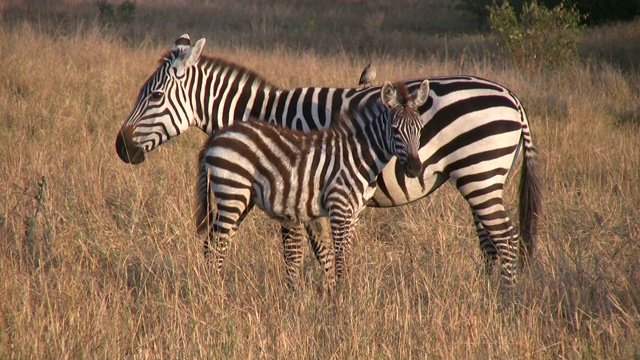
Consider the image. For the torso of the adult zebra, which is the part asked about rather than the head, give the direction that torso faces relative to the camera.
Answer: to the viewer's left

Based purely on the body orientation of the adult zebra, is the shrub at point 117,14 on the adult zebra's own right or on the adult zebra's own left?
on the adult zebra's own right

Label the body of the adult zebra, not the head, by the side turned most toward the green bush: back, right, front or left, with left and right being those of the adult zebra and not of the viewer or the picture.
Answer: right

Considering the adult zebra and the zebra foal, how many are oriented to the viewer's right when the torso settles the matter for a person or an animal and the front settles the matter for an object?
1

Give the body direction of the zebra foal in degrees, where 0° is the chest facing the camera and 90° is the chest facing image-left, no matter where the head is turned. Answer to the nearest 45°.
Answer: approximately 270°

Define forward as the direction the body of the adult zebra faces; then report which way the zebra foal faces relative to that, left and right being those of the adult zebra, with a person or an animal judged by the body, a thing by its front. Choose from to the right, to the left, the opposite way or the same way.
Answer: the opposite way

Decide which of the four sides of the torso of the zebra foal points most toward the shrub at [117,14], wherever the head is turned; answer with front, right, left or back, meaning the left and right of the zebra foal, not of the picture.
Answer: left

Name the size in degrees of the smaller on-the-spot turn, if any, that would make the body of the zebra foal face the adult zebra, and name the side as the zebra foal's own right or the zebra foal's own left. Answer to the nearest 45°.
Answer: approximately 45° to the zebra foal's own left
